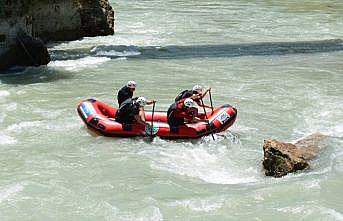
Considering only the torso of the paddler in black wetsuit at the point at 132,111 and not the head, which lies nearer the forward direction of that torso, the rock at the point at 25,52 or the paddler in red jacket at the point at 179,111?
the paddler in red jacket

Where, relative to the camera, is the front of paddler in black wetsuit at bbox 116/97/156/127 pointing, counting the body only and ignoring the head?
to the viewer's right

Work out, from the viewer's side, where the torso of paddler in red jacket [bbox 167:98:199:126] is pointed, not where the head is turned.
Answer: to the viewer's right

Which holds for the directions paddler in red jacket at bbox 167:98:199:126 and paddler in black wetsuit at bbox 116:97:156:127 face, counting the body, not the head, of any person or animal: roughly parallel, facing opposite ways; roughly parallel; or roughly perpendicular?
roughly parallel

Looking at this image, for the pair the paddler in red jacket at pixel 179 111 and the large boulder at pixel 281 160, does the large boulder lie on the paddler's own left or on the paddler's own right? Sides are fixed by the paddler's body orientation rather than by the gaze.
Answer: on the paddler's own right

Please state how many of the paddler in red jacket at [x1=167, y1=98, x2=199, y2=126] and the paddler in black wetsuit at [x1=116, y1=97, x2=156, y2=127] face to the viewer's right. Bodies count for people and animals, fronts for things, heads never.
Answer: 2

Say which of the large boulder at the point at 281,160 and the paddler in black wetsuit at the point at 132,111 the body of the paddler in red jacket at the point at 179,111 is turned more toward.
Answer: the large boulder

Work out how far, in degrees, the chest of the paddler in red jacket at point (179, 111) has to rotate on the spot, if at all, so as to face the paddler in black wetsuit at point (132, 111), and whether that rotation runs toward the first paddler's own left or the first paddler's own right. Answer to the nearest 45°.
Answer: approximately 180°

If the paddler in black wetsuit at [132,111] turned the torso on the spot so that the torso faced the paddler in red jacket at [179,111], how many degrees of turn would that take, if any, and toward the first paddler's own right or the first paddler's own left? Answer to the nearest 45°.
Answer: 0° — they already face them

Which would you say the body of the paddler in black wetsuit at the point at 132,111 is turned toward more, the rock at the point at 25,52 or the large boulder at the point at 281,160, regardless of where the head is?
the large boulder
